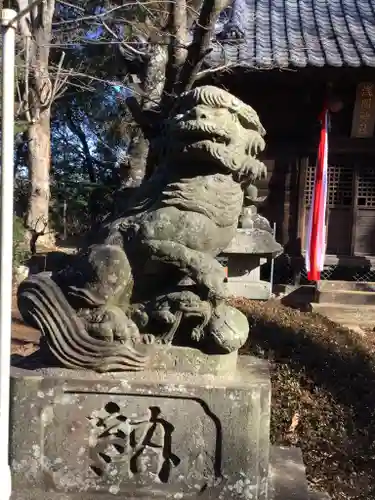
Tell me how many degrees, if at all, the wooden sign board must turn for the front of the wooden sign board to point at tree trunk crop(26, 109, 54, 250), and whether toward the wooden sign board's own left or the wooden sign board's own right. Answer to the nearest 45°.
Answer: approximately 90° to the wooden sign board's own right

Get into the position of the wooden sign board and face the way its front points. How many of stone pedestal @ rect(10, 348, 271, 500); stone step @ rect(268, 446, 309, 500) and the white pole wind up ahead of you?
3

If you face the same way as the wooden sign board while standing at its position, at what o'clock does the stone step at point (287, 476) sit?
The stone step is roughly at 12 o'clock from the wooden sign board.

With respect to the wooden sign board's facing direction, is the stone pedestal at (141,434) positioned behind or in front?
in front

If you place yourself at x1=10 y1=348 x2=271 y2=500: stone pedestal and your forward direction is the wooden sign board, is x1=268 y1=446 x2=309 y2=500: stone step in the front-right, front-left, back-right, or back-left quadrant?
front-right

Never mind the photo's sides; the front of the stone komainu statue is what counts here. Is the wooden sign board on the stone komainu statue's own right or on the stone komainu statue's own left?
on the stone komainu statue's own left

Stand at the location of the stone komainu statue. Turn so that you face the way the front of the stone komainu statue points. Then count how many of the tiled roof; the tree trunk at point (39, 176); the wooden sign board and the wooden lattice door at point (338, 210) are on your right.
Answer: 0

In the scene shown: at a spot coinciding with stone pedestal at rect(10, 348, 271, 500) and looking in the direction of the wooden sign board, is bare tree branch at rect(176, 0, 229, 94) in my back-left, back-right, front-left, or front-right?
front-left

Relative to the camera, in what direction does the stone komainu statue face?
facing to the right of the viewer

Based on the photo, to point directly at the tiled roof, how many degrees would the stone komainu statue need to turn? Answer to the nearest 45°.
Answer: approximately 90° to its left

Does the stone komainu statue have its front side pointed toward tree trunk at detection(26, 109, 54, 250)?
no

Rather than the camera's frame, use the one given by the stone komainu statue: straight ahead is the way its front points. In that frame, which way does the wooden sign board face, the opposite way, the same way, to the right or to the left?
to the right

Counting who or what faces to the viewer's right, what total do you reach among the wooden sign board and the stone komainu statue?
1

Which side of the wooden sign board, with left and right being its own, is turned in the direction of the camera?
front

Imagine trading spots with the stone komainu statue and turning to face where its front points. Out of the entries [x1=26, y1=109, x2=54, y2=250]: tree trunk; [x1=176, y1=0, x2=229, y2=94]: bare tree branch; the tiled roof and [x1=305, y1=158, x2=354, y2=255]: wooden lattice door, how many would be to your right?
0

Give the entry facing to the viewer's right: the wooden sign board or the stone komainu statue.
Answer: the stone komainu statue

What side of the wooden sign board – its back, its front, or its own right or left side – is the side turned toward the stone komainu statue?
front

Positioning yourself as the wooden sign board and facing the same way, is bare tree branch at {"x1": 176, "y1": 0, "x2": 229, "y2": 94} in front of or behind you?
in front

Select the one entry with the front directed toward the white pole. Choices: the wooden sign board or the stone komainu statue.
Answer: the wooden sign board
